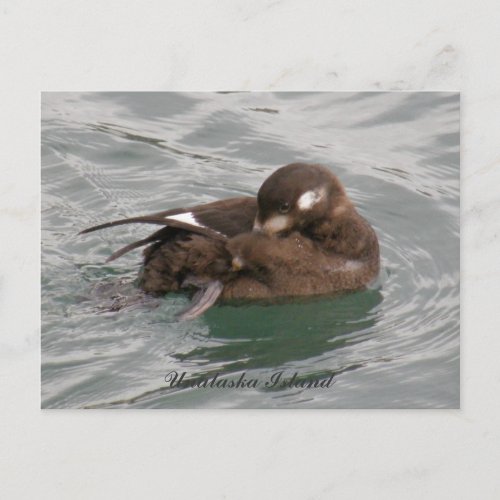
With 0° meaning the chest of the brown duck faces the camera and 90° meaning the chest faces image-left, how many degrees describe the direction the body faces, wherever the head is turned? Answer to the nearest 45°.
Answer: approximately 270°
